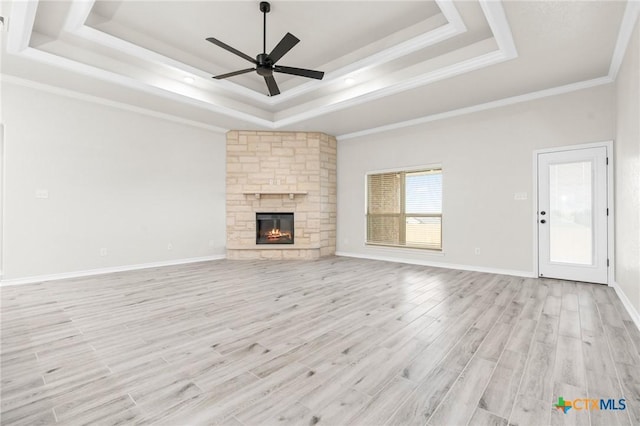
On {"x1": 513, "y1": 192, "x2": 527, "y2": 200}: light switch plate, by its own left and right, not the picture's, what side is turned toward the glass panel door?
left

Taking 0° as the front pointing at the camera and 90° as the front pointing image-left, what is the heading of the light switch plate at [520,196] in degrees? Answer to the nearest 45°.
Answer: approximately 0°

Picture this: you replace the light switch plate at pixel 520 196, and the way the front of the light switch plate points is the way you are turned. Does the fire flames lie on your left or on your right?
on your right

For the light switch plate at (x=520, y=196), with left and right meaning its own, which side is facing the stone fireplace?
right

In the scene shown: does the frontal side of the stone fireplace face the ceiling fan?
yes

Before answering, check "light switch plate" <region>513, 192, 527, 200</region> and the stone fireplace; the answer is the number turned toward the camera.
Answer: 2

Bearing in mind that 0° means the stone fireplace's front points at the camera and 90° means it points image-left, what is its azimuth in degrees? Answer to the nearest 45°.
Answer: approximately 0°
